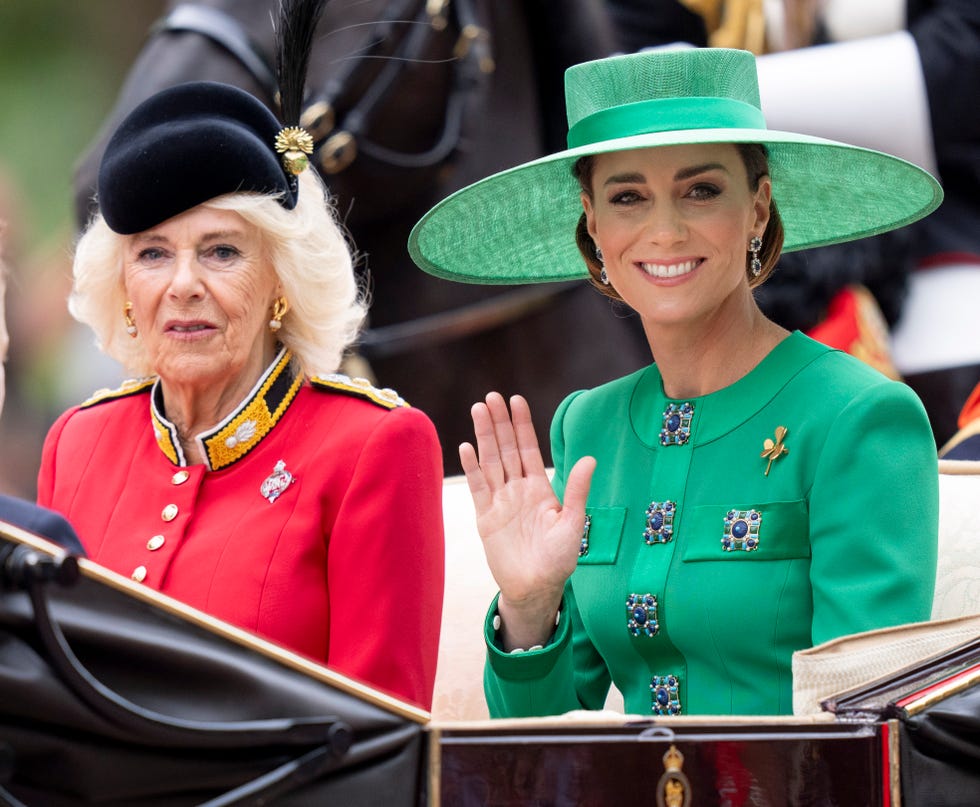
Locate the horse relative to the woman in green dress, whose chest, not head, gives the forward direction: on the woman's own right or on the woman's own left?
on the woman's own right

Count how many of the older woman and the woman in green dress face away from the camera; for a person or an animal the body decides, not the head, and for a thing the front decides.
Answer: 0

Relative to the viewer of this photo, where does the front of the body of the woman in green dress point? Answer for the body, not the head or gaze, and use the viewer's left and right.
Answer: facing the viewer and to the left of the viewer

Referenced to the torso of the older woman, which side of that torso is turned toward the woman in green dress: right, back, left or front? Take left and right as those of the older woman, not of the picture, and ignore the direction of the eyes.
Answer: left

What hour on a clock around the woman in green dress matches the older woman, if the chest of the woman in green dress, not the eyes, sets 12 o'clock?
The older woman is roughly at 2 o'clock from the woman in green dress.
